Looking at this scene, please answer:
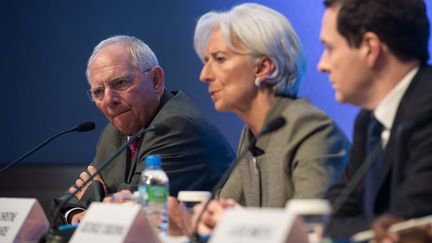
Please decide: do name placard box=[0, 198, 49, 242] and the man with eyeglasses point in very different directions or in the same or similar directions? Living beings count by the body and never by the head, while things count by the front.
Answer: same or similar directions

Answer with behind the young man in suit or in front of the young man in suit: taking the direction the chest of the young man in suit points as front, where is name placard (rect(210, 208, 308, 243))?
in front

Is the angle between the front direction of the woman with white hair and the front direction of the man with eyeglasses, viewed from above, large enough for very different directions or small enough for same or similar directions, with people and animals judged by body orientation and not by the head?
same or similar directions

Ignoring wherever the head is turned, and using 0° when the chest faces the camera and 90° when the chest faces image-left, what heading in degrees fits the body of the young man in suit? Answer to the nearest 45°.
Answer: approximately 45°

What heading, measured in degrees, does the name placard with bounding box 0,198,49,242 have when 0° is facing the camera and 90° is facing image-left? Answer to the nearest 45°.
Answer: approximately 45°

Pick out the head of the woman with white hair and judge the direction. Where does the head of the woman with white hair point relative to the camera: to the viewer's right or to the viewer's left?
to the viewer's left

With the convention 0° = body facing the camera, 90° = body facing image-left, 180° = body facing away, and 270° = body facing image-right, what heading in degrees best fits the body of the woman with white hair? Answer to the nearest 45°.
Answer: approximately 45°

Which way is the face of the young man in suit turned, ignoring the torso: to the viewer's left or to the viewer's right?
to the viewer's left

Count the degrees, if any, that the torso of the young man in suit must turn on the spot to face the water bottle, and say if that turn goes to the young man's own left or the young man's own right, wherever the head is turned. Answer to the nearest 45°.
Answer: approximately 45° to the young man's own right

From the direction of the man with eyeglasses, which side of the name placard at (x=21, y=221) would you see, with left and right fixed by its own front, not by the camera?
back

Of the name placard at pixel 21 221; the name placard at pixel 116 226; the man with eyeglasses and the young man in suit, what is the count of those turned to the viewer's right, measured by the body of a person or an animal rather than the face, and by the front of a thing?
0

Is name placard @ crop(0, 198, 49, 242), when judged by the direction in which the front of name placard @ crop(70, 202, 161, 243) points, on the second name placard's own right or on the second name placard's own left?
on the second name placard's own right

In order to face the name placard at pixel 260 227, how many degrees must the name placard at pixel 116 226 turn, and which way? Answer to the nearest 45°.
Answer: approximately 90° to its left
